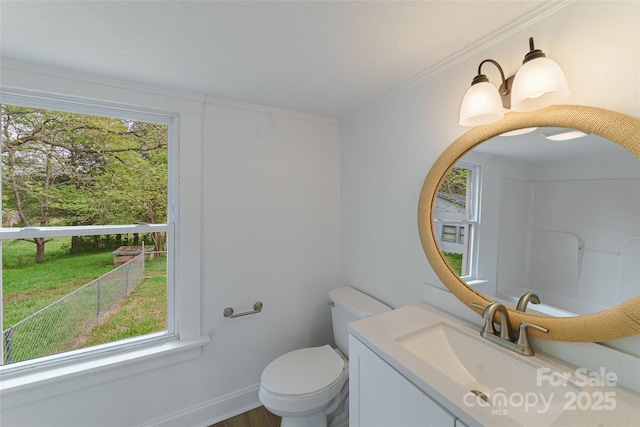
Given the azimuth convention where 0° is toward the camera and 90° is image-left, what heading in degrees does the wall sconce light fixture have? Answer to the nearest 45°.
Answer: approximately 45°

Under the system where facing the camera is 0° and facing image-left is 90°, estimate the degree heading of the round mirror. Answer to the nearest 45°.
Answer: approximately 45°

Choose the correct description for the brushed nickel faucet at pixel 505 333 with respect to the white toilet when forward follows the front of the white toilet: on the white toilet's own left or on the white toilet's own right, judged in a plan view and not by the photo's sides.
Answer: on the white toilet's own left

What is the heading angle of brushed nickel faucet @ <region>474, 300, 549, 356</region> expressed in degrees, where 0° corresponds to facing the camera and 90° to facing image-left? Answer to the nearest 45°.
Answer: approximately 45°

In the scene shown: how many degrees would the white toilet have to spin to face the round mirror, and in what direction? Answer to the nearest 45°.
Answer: approximately 90° to its left
